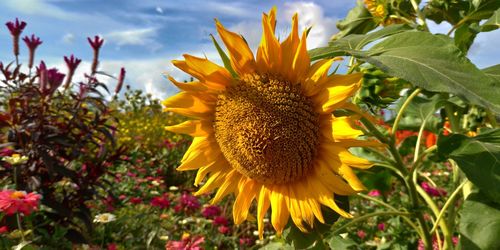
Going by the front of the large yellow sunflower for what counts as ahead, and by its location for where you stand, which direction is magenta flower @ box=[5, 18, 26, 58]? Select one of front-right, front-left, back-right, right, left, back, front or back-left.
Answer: back-right

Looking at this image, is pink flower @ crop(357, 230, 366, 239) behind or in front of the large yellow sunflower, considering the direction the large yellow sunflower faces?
behind

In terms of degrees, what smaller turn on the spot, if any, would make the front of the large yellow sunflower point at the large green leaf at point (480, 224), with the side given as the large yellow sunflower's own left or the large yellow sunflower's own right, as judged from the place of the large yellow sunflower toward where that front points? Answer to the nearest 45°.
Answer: approximately 90° to the large yellow sunflower's own left

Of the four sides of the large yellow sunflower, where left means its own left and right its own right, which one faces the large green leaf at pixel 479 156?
left

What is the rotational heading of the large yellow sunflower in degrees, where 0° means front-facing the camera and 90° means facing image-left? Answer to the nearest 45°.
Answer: approximately 0°

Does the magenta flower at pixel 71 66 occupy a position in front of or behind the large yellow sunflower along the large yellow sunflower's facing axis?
behind

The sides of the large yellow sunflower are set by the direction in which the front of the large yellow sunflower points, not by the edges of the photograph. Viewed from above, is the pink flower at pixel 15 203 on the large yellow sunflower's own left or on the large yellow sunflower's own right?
on the large yellow sunflower's own right
